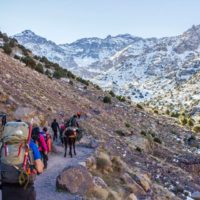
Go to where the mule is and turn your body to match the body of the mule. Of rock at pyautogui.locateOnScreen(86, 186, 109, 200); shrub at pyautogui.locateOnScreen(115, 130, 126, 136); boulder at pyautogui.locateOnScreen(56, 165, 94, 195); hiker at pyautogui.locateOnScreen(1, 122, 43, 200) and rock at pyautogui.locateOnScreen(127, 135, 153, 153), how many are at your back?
3

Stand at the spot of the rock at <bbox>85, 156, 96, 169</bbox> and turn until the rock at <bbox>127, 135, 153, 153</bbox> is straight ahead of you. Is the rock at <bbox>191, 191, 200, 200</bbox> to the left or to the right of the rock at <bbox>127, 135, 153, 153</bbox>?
right

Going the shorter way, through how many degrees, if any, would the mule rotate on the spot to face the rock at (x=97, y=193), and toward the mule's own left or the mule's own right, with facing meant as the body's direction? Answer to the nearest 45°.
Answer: approximately 180°

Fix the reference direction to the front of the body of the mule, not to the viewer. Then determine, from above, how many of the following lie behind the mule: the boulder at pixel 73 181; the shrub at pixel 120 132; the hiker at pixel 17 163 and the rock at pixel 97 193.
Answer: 3

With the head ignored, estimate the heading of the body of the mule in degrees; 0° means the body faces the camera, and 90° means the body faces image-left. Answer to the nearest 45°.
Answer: approximately 180°

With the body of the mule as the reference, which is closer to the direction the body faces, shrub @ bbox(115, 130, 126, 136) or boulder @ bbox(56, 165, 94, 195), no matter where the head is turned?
the shrub

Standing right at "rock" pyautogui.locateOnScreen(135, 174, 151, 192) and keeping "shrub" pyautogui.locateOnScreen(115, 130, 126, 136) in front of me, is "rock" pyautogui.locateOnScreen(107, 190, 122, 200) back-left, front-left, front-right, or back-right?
back-left

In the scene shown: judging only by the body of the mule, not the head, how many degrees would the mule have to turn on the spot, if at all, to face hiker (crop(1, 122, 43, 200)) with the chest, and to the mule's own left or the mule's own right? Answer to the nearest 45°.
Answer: approximately 180°

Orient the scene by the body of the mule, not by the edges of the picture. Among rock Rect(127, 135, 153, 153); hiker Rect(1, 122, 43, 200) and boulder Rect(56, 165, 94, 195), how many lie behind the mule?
2

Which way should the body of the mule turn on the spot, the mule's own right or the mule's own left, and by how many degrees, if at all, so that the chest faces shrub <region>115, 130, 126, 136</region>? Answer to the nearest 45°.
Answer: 0° — it already faces it

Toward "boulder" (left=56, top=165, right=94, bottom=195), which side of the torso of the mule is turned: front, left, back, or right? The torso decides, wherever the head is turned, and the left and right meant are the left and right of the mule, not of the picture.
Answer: back
